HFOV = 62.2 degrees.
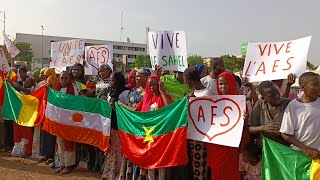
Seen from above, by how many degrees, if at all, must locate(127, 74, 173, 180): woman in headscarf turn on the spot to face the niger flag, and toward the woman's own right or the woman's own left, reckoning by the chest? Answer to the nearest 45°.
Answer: approximately 135° to the woman's own right

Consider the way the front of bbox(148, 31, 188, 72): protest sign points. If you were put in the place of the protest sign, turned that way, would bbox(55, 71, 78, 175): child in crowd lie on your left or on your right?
on your right

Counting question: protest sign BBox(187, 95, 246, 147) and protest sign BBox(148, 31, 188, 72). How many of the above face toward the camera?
2

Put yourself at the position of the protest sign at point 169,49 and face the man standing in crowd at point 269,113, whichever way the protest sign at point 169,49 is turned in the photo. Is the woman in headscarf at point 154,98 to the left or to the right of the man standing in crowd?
right

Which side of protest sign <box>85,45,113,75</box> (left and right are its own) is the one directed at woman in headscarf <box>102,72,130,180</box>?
front

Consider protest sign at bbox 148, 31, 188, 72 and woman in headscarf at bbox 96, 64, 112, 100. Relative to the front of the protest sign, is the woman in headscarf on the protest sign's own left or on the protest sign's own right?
on the protest sign's own right

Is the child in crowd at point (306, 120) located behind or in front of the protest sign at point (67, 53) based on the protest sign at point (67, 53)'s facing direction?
in front
